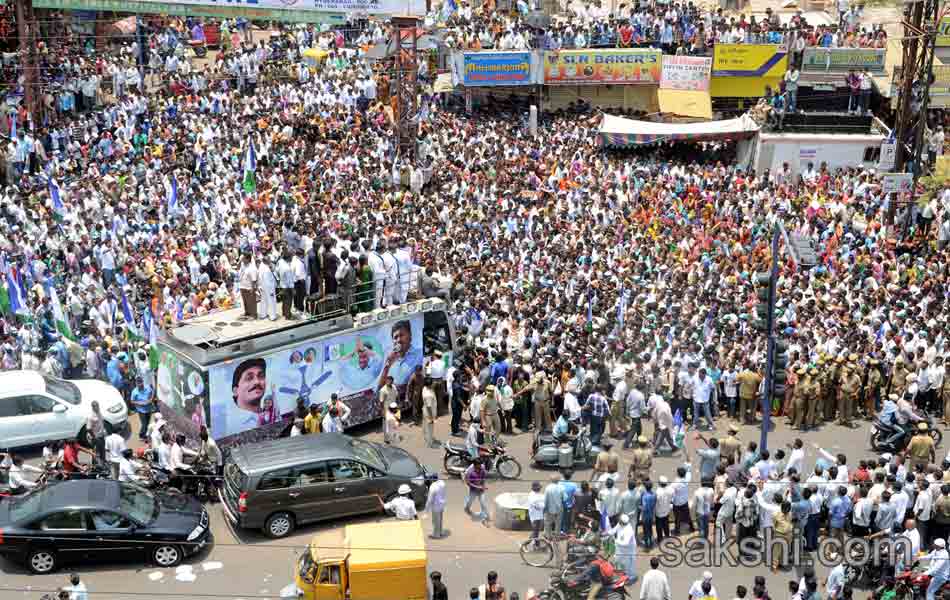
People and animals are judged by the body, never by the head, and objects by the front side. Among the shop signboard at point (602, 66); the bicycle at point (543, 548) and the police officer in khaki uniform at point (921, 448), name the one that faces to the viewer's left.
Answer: the bicycle

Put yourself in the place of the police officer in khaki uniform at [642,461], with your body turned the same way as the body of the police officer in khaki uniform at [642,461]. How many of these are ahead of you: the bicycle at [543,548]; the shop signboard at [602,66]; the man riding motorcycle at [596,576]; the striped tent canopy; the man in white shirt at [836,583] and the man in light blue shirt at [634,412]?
3

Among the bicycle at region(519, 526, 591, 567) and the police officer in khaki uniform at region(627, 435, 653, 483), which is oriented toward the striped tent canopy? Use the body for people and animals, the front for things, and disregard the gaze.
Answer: the police officer in khaki uniform

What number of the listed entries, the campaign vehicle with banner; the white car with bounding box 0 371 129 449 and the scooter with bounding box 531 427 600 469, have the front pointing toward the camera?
0

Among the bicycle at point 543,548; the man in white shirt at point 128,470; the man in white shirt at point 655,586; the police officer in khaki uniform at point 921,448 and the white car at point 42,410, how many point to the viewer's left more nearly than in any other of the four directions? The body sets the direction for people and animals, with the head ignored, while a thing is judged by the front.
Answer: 1

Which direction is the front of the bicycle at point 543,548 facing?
to the viewer's left

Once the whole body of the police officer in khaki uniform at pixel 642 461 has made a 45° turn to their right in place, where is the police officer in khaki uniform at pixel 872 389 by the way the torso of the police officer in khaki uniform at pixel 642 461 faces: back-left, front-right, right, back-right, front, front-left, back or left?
front

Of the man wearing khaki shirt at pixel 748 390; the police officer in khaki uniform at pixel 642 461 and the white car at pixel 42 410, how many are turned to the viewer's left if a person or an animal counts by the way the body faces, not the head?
0

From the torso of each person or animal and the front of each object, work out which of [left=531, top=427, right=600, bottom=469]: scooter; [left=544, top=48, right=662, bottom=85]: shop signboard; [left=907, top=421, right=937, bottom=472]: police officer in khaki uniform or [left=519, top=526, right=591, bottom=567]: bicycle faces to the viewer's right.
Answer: the scooter

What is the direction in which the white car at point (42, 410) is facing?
to the viewer's right

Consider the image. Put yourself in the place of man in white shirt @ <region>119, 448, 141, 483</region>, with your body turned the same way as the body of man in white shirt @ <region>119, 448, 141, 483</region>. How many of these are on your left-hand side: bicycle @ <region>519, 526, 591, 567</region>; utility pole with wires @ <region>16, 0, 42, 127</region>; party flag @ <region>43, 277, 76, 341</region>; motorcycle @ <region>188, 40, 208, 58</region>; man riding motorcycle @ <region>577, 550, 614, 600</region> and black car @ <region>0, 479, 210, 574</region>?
3

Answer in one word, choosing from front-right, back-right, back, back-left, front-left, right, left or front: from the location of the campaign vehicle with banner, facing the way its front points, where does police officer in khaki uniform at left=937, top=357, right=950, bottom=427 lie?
front-right

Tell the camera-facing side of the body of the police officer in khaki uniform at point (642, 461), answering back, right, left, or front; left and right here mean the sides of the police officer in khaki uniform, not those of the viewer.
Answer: back

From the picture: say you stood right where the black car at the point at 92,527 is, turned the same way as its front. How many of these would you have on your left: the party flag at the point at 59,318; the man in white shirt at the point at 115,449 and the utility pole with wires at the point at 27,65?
3
